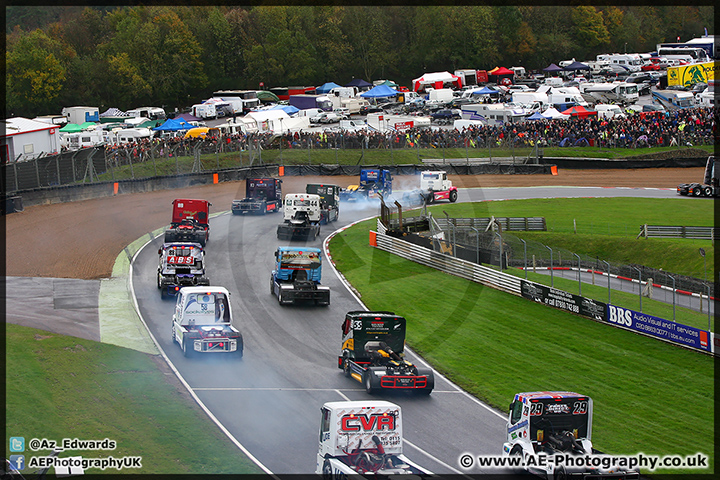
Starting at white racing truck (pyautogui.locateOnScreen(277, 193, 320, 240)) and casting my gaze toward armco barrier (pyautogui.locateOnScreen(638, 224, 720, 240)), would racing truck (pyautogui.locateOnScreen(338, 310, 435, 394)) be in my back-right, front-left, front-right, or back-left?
front-right

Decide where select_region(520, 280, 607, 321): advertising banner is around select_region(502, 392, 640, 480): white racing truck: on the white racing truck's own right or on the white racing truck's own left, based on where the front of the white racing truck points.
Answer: on the white racing truck's own right

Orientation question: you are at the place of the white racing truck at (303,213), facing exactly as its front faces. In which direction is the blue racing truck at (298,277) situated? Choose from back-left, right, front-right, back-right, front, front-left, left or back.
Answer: back

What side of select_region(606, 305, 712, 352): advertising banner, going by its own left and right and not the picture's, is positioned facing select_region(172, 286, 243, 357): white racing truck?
front

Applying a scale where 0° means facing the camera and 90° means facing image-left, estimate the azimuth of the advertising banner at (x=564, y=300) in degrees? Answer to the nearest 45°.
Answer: approximately 45°

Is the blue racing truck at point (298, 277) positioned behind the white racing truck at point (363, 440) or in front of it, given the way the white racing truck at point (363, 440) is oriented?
in front

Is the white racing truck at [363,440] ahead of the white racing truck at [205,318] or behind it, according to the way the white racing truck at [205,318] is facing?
behind

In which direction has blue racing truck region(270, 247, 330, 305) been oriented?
away from the camera

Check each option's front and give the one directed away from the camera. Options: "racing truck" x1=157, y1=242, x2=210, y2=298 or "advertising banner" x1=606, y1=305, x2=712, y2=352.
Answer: the racing truck

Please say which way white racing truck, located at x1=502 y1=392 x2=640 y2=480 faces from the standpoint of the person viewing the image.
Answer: facing away from the viewer and to the left of the viewer

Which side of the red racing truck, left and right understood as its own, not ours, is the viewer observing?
back
